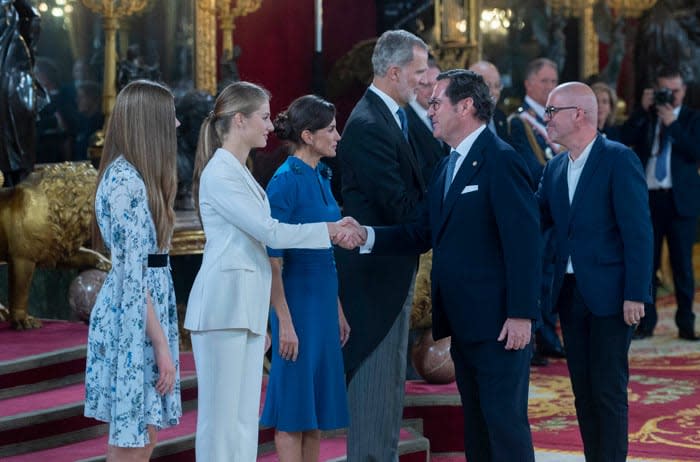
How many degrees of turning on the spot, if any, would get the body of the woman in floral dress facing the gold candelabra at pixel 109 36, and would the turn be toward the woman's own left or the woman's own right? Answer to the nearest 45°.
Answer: approximately 90° to the woman's own left

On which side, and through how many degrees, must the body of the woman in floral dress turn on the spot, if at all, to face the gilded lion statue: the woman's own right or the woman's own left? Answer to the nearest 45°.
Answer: approximately 90° to the woman's own left

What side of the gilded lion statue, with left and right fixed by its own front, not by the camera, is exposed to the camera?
right

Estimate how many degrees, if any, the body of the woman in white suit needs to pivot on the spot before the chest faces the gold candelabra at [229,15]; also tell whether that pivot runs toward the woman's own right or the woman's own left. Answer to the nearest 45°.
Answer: approximately 90° to the woman's own left

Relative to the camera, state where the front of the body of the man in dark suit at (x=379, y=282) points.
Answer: to the viewer's right

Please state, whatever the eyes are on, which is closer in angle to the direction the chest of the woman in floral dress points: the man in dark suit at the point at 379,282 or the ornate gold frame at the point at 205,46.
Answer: the man in dark suit

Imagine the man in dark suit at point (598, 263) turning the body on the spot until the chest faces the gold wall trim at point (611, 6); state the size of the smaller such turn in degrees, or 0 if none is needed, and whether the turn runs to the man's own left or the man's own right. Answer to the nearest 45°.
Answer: approximately 135° to the man's own right

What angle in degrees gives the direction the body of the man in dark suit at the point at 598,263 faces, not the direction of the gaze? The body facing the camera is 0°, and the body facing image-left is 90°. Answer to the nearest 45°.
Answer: approximately 45°

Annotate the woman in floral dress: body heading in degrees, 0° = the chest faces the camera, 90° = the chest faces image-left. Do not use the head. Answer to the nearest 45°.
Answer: approximately 270°

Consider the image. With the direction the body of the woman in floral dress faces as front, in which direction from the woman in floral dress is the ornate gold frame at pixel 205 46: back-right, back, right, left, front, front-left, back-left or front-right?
left

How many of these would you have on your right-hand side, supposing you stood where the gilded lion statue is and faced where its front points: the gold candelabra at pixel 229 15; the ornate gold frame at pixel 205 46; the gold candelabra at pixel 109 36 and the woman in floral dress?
1

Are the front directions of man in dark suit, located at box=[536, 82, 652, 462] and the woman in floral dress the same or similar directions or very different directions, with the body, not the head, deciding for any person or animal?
very different directions
